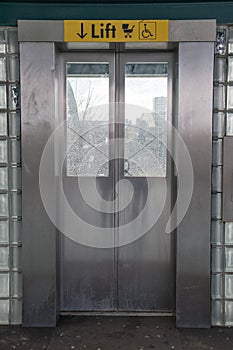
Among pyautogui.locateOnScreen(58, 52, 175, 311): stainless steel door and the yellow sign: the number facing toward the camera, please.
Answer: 2

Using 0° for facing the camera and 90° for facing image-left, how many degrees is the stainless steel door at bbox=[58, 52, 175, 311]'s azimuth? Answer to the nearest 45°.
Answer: approximately 0°
